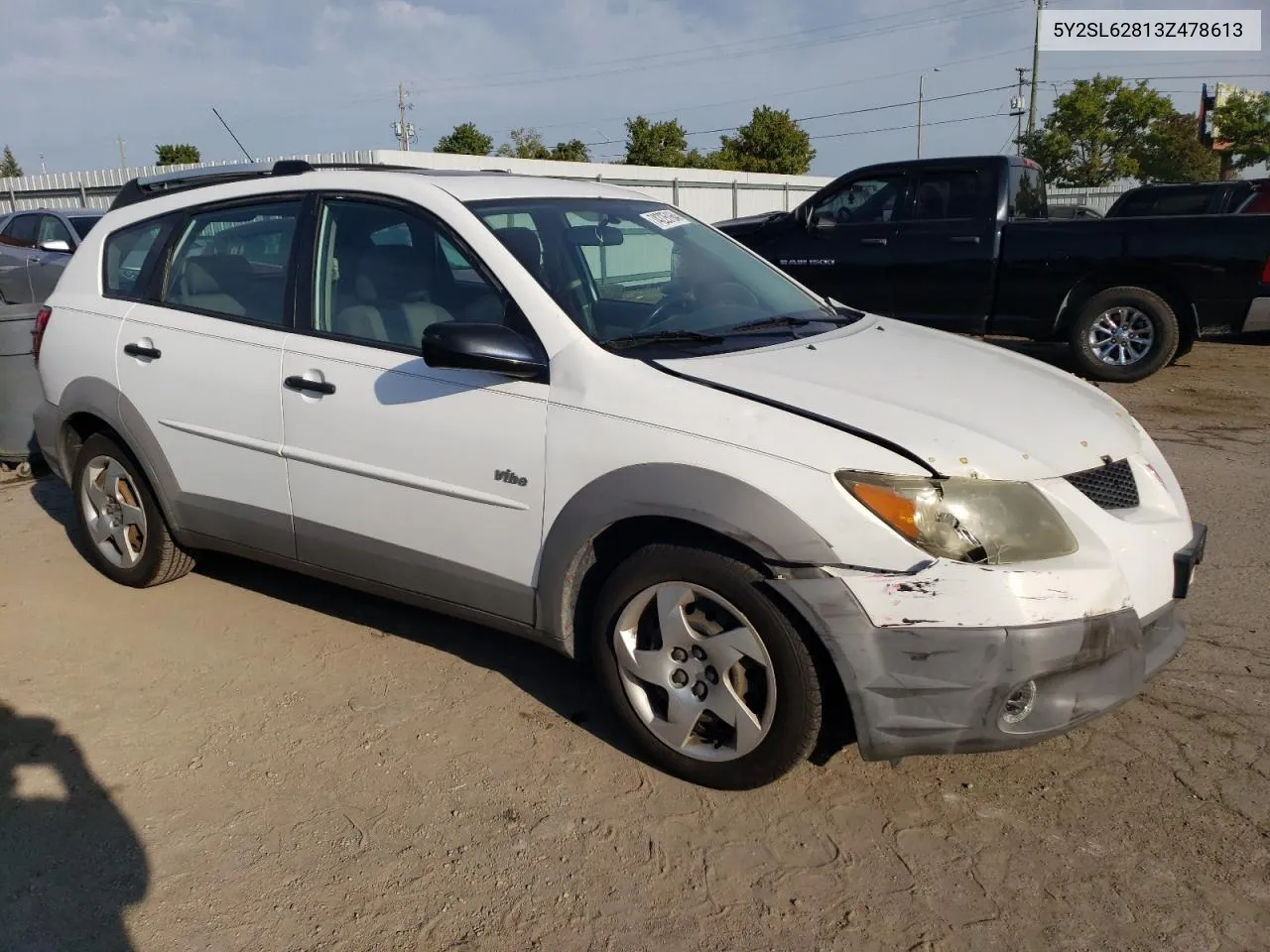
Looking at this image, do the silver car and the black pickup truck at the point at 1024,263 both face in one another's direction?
yes

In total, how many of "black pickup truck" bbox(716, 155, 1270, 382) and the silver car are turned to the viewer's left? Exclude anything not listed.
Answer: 1

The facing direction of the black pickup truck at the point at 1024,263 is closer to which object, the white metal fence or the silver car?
the silver car

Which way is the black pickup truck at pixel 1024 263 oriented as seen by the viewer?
to the viewer's left

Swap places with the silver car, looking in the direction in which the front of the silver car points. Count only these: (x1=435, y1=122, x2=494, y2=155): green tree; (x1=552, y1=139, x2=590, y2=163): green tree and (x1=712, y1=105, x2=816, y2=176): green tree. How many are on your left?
3

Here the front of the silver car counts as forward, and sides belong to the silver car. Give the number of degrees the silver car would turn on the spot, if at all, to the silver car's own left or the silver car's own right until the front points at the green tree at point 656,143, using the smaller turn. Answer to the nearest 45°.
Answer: approximately 90° to the silver car's own left

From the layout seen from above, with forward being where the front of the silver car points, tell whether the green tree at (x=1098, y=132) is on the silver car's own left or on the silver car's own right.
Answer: on the silver car's own left

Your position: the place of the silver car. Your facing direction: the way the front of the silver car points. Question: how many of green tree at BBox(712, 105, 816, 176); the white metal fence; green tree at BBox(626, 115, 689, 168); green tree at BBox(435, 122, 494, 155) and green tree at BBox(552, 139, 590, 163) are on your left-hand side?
5

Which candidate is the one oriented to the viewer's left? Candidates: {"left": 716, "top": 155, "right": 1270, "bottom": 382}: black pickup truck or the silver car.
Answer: the black pickup truck

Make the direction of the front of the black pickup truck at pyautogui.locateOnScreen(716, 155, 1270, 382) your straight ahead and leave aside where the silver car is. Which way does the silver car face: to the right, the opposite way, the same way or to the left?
the opposite way

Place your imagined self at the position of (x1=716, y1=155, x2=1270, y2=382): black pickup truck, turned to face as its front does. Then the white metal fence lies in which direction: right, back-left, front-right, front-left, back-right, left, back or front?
front-right

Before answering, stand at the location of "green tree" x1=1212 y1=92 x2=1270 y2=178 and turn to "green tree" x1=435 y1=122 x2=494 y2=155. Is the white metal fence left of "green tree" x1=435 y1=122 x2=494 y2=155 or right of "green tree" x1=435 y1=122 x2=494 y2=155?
left

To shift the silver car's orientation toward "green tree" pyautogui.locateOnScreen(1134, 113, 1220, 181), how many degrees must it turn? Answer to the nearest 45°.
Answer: approximately 45° to its left

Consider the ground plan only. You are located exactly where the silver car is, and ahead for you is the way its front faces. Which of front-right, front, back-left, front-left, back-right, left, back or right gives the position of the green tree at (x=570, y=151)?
left

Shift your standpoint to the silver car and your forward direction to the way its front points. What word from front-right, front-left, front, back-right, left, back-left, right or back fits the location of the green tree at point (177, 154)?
back-left
